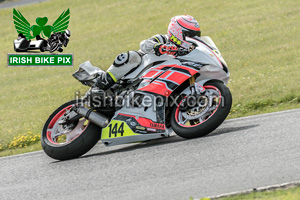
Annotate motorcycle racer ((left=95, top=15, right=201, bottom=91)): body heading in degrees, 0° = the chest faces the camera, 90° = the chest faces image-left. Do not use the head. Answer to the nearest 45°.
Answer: approximately 270°
